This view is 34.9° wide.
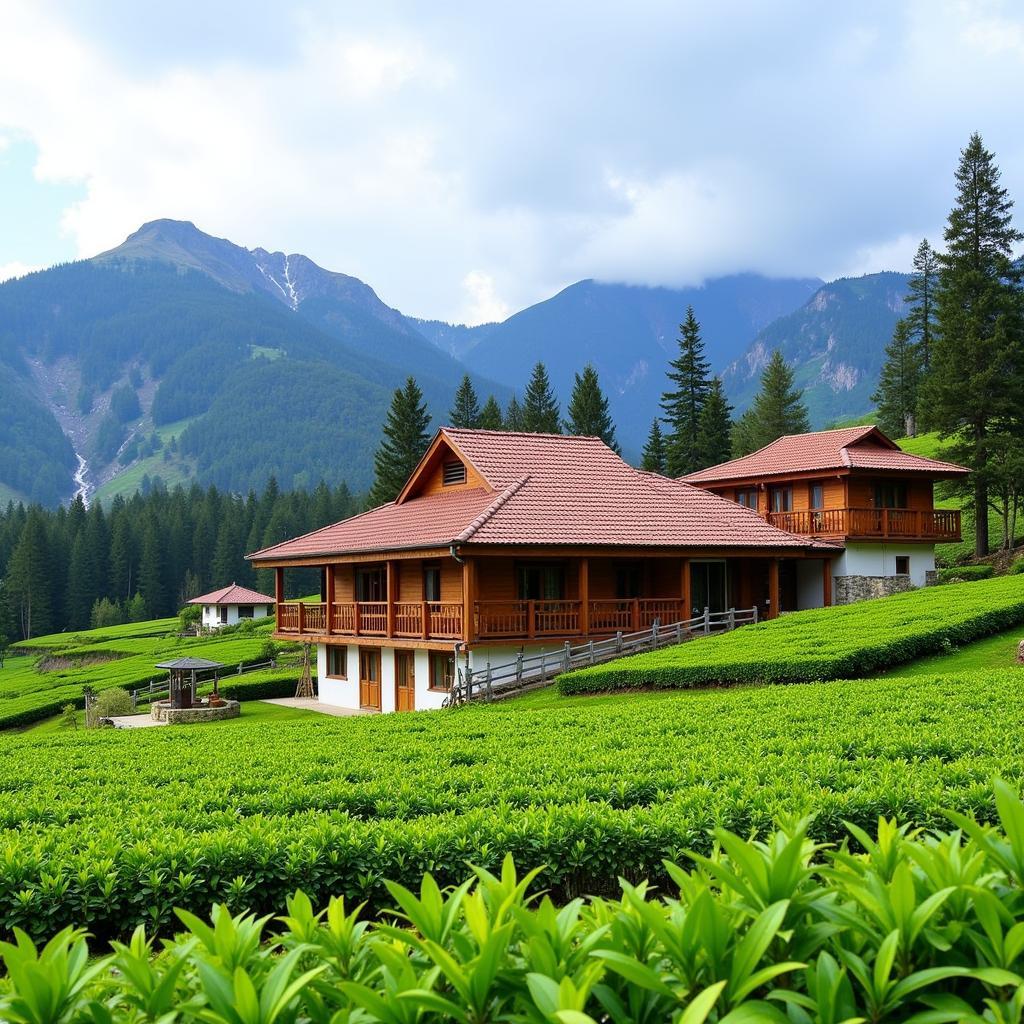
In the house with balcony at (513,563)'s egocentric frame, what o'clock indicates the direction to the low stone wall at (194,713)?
The low stone wall is roughly at 2 o'clock from the house with balcony.

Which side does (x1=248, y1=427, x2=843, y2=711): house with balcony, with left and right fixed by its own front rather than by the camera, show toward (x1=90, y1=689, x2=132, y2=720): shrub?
right

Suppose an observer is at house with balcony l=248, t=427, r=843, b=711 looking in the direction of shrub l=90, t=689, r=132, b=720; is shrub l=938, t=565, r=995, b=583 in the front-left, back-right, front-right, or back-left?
back-right

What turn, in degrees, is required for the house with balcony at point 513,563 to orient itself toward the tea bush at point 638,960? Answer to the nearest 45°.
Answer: approximately 45° to its left

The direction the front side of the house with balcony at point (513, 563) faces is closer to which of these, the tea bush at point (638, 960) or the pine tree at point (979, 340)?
the tea bush

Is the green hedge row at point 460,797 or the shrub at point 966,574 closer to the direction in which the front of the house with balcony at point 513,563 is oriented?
the green hedge row

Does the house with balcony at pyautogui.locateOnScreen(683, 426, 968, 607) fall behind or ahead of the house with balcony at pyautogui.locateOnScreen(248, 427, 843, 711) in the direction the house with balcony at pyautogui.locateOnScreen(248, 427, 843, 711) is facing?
behind

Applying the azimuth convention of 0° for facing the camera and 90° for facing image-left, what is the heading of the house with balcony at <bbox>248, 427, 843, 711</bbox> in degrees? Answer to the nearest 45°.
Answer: approximately 45°

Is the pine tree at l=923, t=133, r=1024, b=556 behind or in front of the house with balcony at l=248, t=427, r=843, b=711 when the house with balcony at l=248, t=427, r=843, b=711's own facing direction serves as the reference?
behind
